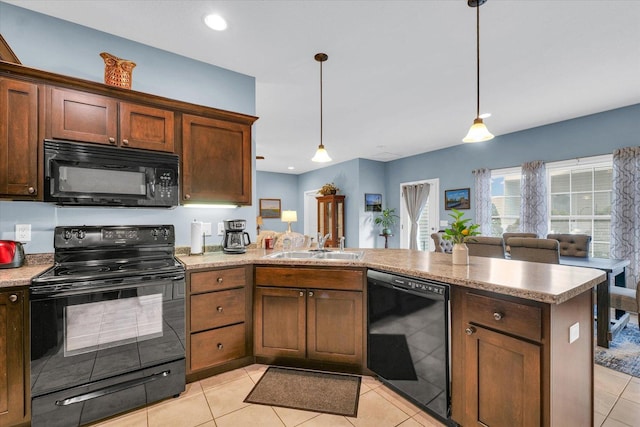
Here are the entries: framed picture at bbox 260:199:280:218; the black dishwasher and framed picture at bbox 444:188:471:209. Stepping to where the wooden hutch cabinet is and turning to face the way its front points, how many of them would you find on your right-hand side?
1

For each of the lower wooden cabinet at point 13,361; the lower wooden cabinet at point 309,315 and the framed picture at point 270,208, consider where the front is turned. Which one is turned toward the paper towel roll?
the framed picture

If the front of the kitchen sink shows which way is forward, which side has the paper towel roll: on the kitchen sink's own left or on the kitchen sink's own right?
on the kitchen sink's own right

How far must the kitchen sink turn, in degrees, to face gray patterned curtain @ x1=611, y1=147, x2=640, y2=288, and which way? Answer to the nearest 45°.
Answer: approximately 90° to its left

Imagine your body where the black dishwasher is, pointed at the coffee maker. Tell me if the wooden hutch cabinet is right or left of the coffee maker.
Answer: right

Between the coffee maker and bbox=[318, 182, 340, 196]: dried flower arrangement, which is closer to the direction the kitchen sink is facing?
the coffee maker

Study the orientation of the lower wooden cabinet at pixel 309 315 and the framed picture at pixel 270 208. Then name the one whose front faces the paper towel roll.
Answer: the framed picture

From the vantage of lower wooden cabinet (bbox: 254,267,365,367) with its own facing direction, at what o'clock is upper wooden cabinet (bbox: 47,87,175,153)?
The upper wooden cabinet is roughly at 3 o'clock from the lower wooden cabinet.

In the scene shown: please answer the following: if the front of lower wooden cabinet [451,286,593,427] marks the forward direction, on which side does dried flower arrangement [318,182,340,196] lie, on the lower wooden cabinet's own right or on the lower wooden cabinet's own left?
on the lower wooden cabinet's own right

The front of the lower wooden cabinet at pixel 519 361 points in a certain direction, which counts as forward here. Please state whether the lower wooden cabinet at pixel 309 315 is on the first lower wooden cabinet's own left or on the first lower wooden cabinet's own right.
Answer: on the first lower wooden cabinet's own right
